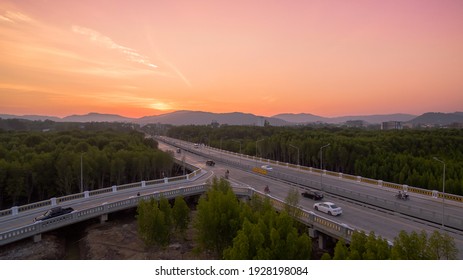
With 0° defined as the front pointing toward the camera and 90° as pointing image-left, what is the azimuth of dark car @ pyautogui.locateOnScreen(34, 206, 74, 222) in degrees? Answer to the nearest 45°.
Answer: approximately 45°

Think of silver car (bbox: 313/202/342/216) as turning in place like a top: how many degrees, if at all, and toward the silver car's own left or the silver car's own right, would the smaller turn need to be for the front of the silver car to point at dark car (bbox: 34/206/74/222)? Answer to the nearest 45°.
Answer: approximately 45° to the silver car's own left

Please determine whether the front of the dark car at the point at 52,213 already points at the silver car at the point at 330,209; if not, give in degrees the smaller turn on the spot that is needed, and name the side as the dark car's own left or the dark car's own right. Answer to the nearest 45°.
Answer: approximately 90° to the dark car's own left

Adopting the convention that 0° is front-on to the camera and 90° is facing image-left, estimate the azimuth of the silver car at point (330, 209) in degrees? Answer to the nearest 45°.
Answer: approximately 135°
